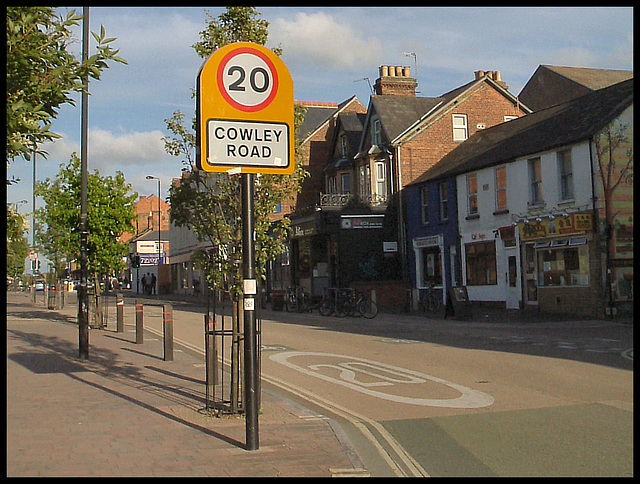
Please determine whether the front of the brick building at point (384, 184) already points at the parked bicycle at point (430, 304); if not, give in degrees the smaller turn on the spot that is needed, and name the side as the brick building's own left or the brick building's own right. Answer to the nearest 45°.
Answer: approximately 45° to the brick building's own left

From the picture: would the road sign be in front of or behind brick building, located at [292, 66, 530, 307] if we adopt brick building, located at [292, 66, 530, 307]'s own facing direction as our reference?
in front

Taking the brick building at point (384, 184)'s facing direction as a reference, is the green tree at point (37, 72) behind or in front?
in front

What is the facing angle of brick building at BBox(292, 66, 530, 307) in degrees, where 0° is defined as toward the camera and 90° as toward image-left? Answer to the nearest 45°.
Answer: approximately 45°

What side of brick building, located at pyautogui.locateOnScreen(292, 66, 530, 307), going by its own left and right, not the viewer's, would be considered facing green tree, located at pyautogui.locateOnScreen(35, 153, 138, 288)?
front
